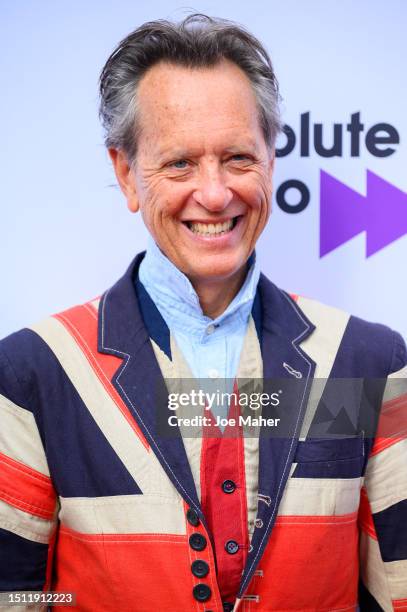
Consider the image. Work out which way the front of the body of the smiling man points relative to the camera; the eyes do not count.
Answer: toward the camera
